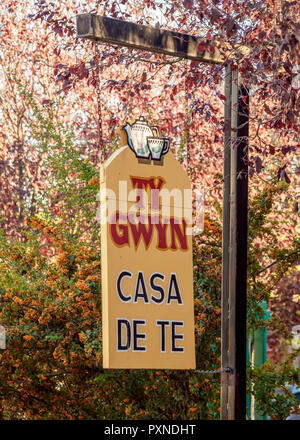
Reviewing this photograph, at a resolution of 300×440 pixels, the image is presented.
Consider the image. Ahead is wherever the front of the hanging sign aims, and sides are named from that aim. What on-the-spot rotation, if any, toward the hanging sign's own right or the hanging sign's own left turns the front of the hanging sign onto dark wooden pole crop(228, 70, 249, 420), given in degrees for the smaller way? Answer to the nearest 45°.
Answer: approximately 90° to the hanging sign's own left

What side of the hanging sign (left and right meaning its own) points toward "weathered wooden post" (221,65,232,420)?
left

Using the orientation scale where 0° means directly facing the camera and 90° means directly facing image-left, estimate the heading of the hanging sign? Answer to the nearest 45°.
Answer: approximately 315°
